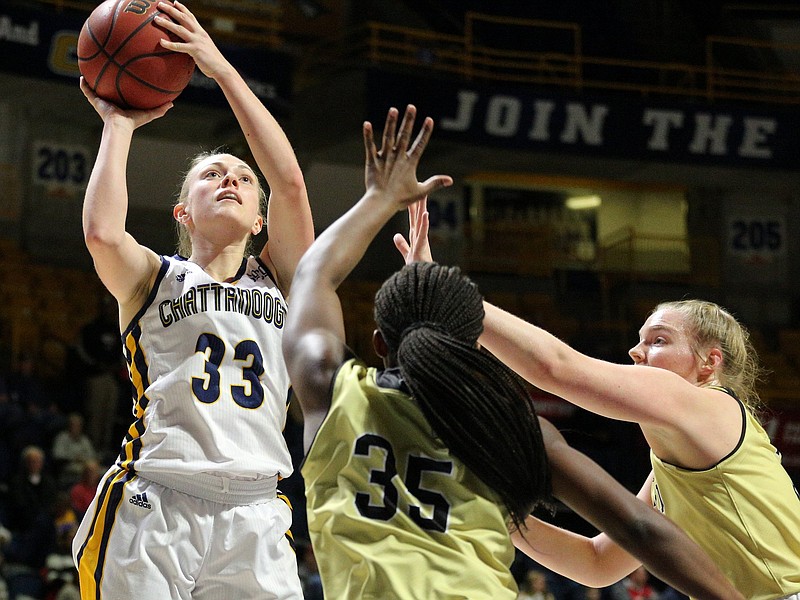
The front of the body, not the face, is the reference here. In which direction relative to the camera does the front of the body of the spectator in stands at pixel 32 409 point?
toward the camera

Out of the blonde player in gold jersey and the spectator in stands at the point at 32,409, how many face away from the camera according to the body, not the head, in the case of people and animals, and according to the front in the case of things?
0

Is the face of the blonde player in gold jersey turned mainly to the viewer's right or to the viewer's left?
to the viewer's left

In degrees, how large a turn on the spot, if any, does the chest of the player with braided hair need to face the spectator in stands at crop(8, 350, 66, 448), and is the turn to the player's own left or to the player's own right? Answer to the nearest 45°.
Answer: approximately 45° to the player's own left

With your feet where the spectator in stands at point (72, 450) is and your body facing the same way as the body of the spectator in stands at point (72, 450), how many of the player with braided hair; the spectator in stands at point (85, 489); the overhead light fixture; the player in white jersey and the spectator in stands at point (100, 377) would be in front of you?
3

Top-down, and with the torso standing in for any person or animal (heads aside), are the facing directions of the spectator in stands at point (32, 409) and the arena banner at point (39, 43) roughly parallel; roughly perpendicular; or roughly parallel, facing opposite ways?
roughly parallel

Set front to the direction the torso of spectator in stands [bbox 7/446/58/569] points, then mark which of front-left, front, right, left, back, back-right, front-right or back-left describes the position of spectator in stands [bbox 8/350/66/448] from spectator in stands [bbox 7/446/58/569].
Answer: back

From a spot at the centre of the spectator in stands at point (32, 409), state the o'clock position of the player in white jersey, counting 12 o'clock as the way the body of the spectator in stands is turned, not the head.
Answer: The player in white jersey is roughly at 12 o'clock from the spectator in stands.

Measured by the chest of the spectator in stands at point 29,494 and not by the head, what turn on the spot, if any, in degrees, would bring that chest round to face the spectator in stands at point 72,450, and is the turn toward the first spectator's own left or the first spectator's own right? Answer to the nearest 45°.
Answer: approximately 135° to the first spectator's own left

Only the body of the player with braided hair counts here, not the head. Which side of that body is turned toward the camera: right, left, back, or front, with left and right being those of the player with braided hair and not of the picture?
back

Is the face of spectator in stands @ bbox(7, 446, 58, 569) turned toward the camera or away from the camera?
toward the camera

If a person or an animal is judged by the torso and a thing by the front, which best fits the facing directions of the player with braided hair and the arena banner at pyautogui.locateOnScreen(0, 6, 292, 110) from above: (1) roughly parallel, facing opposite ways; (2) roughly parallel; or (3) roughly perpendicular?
roughly parallel, facing opposite ways

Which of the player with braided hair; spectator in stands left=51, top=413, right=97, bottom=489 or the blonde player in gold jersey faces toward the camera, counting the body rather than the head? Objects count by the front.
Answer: the spectator in stands

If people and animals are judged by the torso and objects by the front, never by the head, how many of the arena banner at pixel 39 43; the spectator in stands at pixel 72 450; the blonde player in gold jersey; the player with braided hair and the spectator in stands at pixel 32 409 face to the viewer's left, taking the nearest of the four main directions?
1

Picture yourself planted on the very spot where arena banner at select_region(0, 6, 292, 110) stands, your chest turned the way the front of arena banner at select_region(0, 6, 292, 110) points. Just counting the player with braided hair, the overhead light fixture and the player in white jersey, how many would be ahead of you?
2

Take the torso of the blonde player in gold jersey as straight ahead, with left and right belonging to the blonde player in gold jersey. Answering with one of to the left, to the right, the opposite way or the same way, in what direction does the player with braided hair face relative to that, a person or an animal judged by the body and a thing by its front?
to the right

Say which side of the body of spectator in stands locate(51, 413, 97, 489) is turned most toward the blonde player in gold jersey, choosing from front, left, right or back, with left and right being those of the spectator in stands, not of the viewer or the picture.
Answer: front

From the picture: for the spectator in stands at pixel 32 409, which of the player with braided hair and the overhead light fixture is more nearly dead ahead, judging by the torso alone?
the player with braided hair

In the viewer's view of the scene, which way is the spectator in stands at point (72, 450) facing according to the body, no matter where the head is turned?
toward the camera

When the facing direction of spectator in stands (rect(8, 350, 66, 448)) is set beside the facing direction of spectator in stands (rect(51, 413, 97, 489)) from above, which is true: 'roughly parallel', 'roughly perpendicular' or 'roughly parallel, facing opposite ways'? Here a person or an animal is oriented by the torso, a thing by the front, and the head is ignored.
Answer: roughly parallel

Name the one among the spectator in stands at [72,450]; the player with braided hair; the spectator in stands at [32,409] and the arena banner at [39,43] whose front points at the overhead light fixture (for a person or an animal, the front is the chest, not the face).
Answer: the player with braided hair
